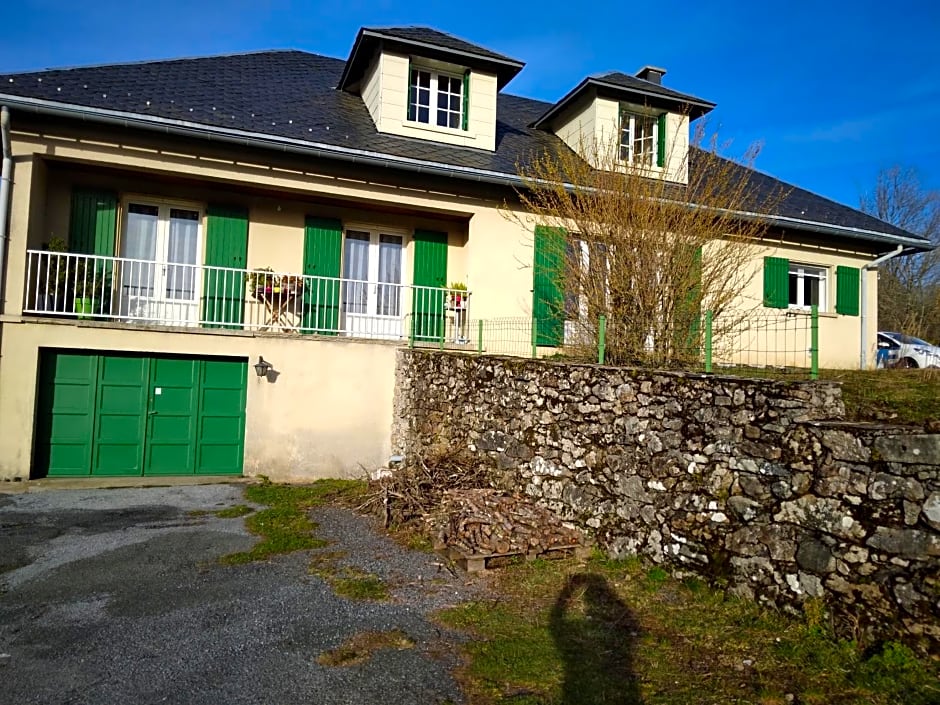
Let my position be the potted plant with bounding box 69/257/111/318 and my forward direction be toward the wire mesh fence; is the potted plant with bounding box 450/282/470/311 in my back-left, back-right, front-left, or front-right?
front-left

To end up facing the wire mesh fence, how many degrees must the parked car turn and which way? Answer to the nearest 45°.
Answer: approximately 45° to its right

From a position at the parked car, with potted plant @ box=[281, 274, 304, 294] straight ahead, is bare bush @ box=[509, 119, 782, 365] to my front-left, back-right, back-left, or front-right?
front-left
